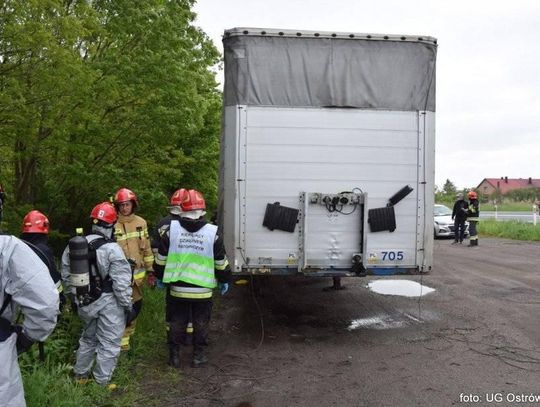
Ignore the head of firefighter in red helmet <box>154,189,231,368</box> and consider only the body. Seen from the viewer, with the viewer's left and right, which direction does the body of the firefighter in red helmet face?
facing away from the viewer

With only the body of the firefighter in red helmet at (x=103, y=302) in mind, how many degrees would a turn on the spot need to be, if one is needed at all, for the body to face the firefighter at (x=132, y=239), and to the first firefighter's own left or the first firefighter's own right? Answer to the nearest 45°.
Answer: approximately 45° to the first firefighter's own left

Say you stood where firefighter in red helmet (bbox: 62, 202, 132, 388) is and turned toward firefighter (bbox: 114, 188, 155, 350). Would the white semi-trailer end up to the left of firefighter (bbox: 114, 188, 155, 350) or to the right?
right

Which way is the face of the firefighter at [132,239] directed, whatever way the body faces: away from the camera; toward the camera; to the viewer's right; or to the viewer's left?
toward the camera

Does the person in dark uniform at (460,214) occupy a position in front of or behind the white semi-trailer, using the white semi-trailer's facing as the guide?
behind

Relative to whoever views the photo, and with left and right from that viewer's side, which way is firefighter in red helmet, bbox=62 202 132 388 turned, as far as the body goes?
facing away from the viewer and to the right of the viewer

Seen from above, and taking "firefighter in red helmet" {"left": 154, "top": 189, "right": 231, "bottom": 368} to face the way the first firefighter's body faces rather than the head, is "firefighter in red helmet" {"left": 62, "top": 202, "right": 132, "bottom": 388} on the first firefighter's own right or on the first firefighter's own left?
on the first firefighter's own left

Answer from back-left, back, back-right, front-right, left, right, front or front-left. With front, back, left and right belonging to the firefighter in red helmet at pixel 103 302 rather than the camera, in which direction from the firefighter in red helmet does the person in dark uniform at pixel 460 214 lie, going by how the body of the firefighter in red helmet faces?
front

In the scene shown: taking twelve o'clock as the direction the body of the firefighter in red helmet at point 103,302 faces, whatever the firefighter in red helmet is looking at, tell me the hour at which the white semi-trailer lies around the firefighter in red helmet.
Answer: The white semi-trailer is roughly at 1 o'clock from the firefighter in red helmet.

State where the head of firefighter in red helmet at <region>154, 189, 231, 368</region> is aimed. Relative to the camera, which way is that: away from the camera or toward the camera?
away from the camera

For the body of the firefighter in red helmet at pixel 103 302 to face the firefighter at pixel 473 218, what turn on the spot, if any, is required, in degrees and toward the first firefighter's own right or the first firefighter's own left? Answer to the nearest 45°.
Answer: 0° — they already face them

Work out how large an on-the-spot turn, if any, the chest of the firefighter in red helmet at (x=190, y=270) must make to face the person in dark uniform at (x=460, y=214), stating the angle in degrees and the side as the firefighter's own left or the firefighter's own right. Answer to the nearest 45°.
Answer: approximately 45° to the firefighter's own right
